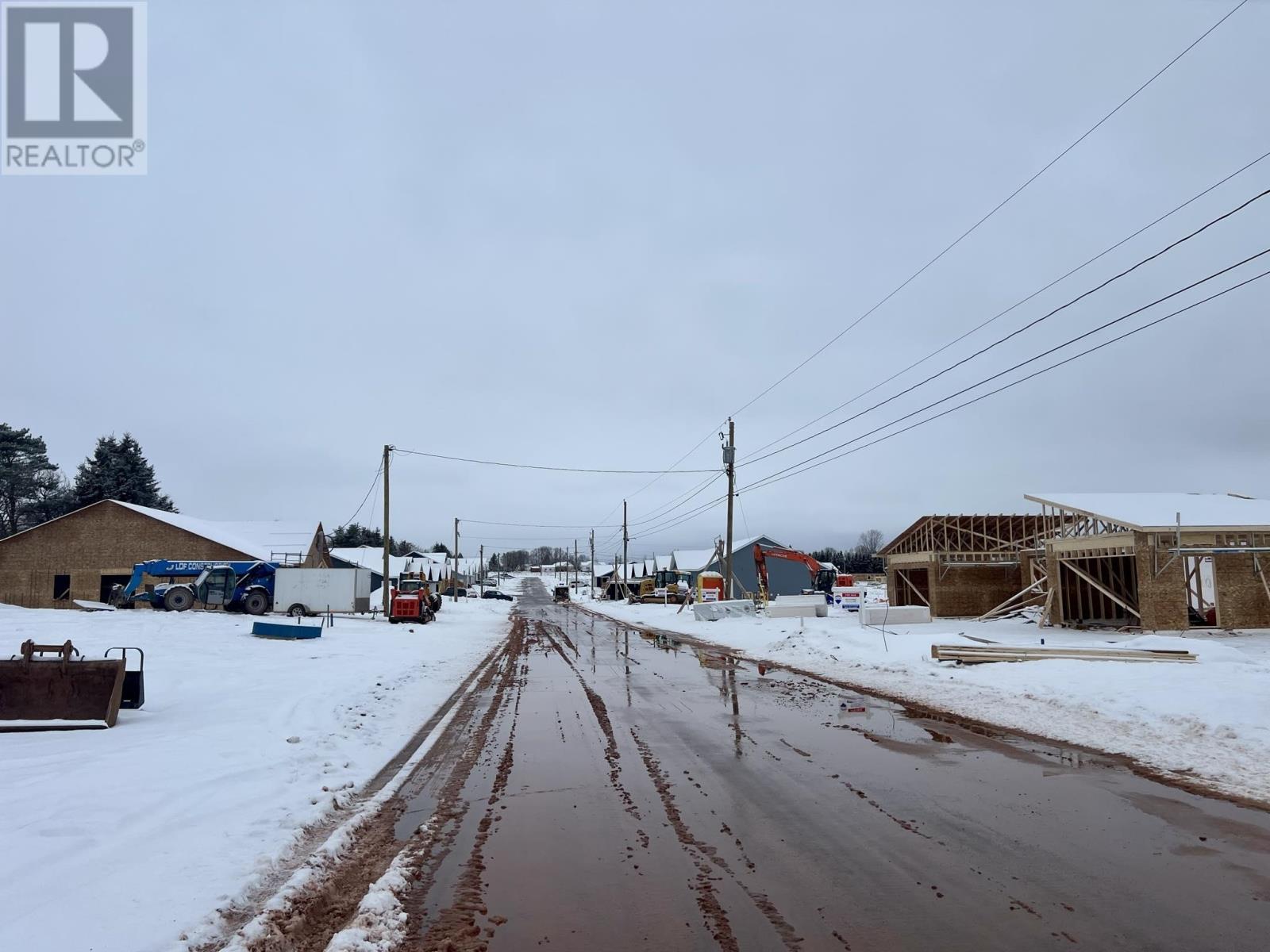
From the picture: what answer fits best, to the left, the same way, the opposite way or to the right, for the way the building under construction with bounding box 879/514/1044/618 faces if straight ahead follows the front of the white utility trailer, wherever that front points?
the opposite way

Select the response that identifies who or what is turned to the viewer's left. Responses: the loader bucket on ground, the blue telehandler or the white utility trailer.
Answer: the blue telehandler

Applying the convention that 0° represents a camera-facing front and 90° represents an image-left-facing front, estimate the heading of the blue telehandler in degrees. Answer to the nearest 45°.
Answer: approximately 90°

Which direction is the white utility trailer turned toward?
to the viewer's right

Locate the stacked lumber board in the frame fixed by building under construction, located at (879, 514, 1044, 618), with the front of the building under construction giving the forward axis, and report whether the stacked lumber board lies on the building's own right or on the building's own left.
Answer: on the building's own left

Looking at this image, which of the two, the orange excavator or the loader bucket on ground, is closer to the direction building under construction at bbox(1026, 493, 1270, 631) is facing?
the loader bucket on ground

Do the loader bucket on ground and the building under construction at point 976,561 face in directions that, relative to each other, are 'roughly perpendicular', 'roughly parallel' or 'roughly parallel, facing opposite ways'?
roughly perpendicular
